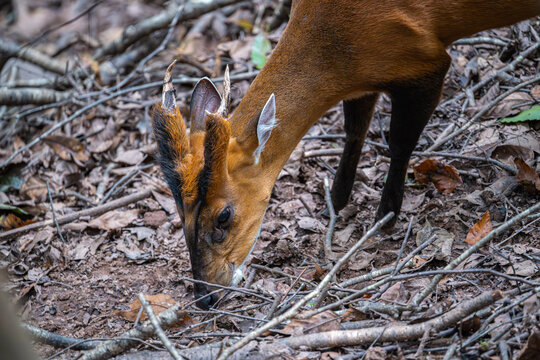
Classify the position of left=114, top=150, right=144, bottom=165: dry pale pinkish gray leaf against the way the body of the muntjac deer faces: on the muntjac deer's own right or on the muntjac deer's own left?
on the muntjac deer's own right

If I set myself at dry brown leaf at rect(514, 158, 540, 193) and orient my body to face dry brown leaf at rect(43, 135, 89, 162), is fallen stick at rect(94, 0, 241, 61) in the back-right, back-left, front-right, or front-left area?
front-right

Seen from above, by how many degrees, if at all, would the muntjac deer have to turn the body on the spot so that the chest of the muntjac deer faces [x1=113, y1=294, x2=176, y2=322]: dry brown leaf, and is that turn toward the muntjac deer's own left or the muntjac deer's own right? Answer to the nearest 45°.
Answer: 0° — it already faces it

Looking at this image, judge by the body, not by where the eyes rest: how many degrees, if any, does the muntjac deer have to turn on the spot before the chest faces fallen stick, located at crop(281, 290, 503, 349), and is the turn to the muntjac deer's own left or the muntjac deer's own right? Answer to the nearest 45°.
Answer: approximately 45° to the muntjac deer's own left

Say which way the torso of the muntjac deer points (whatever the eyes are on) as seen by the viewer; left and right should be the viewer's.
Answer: facing the viewer and to the left of the viewer

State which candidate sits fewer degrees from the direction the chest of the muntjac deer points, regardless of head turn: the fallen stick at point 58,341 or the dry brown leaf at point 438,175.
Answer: the fallen stick

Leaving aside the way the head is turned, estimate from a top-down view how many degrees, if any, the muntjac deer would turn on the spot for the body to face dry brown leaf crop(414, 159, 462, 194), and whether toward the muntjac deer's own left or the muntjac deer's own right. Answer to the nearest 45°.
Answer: approximately 180°

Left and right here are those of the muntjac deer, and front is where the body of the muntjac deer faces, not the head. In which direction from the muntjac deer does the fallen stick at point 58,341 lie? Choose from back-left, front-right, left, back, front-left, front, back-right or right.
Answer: front

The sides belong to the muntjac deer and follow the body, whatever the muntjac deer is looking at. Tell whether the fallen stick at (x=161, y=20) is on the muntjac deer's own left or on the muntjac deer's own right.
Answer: on the muntjac deer's own right

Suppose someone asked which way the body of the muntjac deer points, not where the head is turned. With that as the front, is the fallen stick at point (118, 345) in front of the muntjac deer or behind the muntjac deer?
in front
